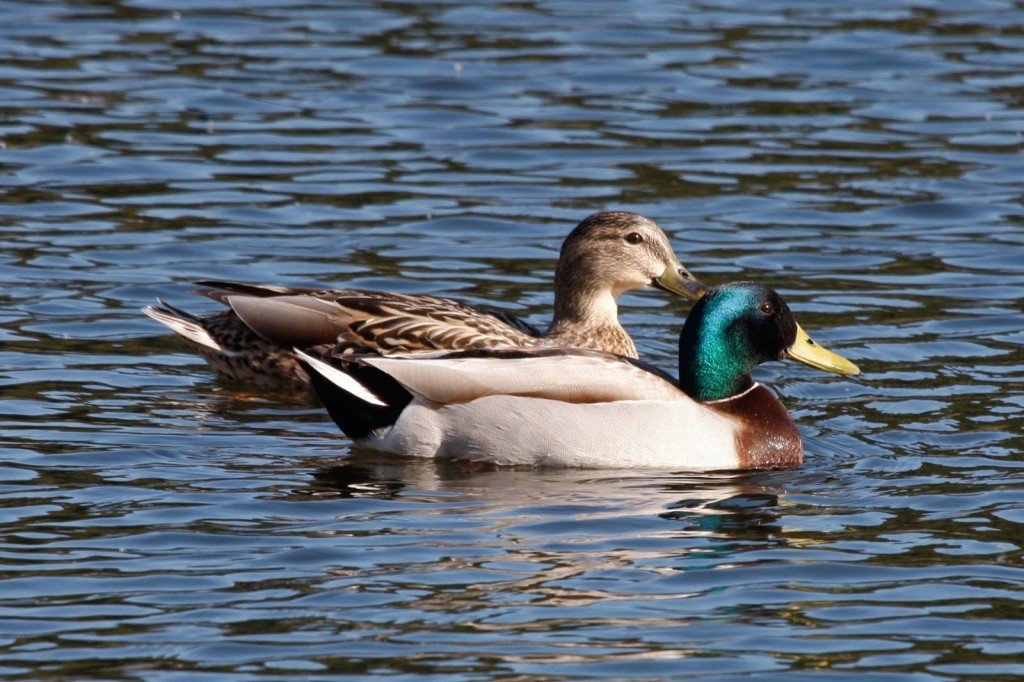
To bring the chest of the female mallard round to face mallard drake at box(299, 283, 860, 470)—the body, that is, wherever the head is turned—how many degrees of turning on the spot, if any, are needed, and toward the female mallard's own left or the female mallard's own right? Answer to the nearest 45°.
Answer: approximately 45° to the female mallard's own right

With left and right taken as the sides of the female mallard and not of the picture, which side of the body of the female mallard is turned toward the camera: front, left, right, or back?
right

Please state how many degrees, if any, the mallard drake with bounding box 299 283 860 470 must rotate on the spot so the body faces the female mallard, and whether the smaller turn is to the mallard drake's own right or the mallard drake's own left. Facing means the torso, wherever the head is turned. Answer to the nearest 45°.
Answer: approximately 135° to the mallard drake's own left

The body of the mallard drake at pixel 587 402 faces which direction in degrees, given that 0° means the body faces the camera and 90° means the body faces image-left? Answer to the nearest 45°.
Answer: approximately 270°

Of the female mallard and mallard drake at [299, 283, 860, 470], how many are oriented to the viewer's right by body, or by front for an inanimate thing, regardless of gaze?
2
